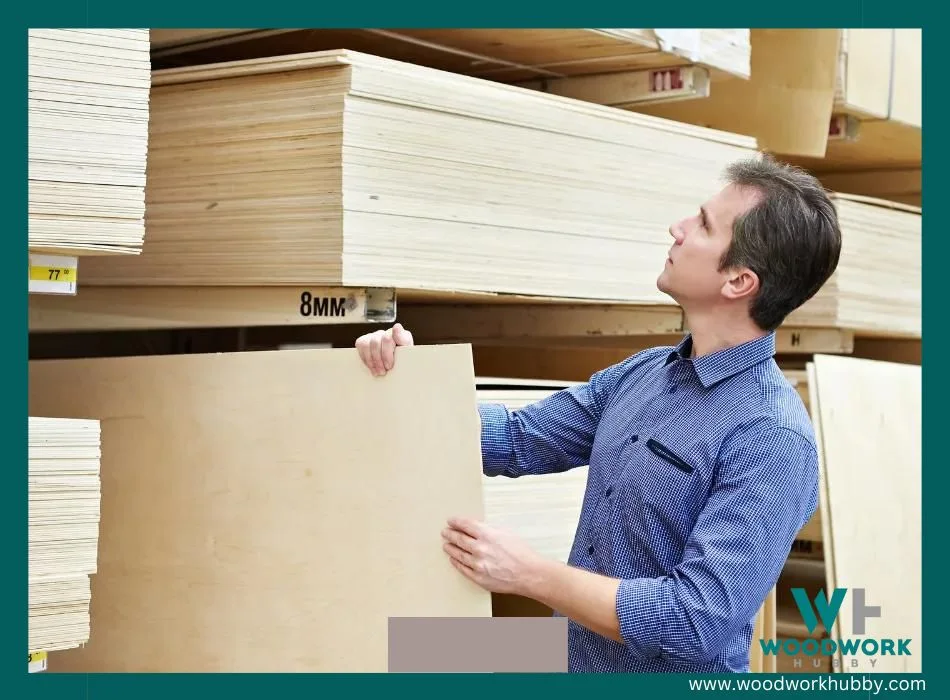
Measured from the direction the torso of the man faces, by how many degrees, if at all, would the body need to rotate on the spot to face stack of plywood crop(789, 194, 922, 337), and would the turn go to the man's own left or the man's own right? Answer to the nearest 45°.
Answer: approximately 135° to the man's own right

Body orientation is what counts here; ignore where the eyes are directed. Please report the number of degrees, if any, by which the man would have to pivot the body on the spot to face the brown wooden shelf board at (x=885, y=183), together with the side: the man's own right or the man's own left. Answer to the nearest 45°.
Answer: approximately 135° to the man's own right

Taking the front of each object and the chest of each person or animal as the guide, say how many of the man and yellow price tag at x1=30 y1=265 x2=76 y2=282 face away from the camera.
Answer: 0

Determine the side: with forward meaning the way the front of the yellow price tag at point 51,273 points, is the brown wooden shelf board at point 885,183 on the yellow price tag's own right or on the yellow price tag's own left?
on the yellow price tag's own left

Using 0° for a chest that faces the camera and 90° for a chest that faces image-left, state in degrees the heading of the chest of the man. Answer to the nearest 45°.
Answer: approximately 45°

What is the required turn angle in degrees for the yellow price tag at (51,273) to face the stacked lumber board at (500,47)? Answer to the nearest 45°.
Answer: approximately 135° to its left

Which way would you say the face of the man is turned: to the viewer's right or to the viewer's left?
to the viewer's left

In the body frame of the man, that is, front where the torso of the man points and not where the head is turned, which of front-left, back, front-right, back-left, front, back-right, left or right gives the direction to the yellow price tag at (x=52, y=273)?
front-right

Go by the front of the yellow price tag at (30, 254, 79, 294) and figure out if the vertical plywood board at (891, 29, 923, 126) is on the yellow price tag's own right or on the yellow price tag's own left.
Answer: on the yellow price tag's own left

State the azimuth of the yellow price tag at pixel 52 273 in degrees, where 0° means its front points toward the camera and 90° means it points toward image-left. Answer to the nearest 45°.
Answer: approximately 0°
